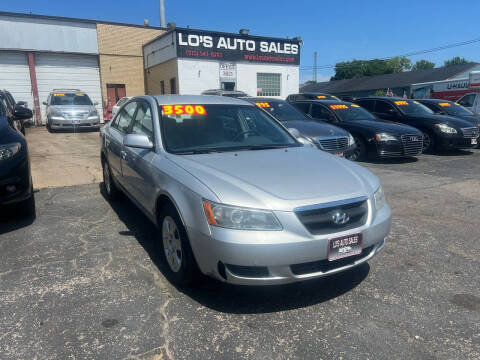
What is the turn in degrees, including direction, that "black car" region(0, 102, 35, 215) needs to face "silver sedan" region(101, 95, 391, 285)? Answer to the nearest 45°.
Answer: approximately 45° to its left

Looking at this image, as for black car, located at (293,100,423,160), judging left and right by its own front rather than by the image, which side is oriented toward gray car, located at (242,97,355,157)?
right

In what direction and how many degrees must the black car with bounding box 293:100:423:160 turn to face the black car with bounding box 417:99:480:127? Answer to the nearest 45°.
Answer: approximately 90° to its left

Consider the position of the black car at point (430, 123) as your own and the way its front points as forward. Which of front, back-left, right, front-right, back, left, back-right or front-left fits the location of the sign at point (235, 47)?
back

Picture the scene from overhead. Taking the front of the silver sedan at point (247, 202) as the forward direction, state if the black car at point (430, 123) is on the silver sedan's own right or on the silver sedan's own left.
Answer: on the silver sedan's own left

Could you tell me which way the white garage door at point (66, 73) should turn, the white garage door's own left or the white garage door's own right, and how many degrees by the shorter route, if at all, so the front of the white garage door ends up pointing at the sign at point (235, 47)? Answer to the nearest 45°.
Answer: approximately 90° to the white garage door's own left

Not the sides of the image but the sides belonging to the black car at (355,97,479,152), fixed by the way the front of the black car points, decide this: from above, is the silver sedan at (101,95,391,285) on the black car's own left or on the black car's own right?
on the black car's own right

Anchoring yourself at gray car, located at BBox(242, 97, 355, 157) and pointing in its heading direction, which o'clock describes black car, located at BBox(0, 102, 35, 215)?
black car, located at BBox(0, 102, 35, 215) is roughly at 3 o'clock from gray car, located at BBox(242, 97, 355, 157).

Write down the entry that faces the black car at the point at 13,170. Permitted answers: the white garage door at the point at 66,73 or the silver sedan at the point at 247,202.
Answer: the white garage door

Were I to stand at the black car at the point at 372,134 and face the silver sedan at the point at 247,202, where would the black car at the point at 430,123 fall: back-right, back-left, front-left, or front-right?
back-left
